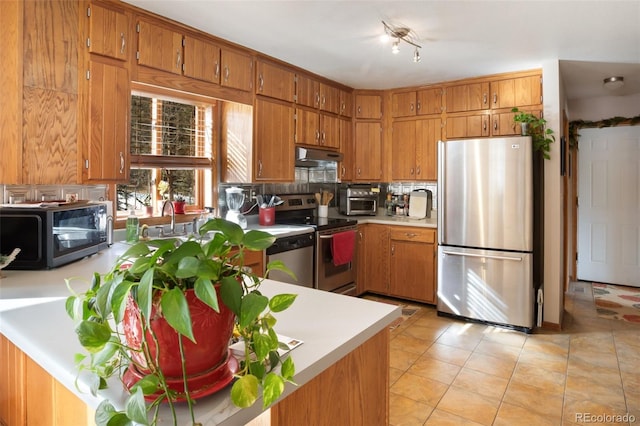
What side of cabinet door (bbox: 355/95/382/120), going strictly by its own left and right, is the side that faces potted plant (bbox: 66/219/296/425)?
front

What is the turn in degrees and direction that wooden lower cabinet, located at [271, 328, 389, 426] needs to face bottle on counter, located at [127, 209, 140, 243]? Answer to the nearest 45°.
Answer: approximately 180°

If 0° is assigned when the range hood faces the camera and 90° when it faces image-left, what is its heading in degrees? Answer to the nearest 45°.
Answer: approximately 315°

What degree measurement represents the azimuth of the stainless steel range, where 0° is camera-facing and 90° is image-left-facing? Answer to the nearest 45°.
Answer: approximately 315°

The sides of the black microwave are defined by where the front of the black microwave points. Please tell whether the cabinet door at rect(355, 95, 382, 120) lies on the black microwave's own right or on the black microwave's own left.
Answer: on the black microwave's own left

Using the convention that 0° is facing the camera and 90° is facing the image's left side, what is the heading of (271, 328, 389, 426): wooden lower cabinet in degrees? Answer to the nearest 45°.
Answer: approximately 315°

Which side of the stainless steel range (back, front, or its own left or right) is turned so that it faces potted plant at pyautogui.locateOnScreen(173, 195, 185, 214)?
right

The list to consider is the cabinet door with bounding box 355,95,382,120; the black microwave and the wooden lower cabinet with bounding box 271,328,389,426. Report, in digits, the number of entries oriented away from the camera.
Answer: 0

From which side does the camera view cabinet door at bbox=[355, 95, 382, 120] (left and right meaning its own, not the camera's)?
front

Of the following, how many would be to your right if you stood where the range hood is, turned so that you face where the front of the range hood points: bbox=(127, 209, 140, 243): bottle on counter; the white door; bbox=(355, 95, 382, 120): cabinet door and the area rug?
1

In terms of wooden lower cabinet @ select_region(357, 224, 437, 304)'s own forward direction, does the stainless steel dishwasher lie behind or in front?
in front

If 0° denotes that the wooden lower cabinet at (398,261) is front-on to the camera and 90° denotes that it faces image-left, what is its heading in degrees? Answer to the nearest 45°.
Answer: approximately 45°

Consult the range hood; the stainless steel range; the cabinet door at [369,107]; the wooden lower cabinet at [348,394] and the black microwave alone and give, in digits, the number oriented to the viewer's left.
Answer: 0

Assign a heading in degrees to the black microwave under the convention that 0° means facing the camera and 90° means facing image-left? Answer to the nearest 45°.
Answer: approximately 315°

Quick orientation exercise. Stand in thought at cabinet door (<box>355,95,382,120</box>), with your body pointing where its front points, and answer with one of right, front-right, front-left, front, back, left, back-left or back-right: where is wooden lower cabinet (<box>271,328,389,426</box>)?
front

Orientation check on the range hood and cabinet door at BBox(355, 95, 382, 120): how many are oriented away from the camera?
0

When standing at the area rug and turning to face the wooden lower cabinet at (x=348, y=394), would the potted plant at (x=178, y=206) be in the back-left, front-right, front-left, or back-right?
front-right
